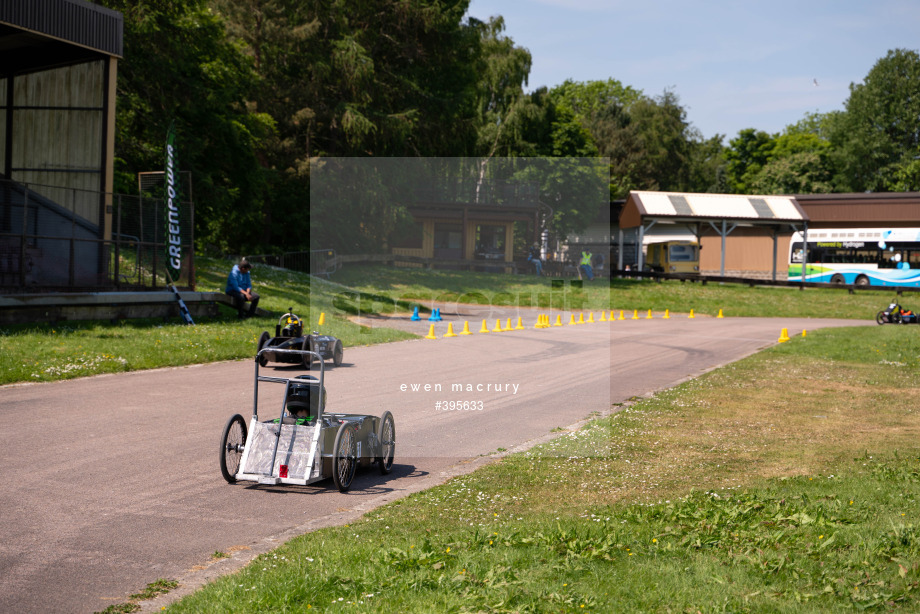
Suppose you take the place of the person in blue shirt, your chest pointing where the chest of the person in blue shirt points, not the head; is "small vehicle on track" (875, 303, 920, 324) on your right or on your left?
on your left

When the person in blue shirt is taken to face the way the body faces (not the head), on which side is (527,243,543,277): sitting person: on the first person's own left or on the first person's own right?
on the first person's own left

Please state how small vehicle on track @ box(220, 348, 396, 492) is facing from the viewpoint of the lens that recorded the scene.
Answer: facing away from the viewer and to the right of the viewer

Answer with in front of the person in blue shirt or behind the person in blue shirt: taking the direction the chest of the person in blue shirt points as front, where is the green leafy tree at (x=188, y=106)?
behind

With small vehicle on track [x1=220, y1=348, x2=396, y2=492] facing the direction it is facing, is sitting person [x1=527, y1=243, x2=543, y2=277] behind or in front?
in front

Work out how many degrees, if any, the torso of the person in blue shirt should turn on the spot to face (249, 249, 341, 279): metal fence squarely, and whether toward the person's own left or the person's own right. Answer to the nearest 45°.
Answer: approximately 135° to the person's own left
